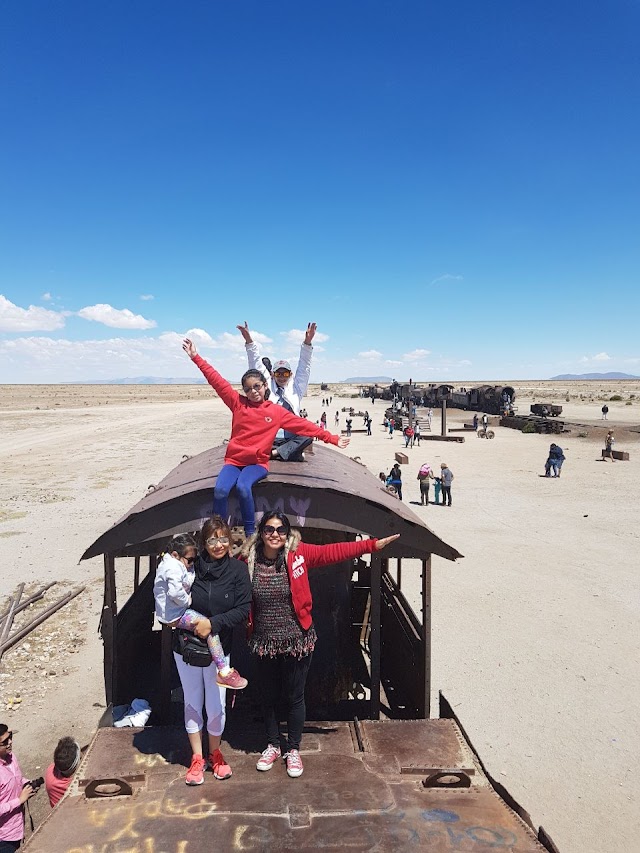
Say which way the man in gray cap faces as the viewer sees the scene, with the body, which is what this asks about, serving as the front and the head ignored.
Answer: toward the camera

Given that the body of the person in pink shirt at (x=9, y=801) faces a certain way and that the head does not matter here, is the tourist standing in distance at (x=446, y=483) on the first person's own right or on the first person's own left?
on the first person's own left

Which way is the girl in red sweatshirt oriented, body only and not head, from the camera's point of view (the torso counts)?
toward the camera

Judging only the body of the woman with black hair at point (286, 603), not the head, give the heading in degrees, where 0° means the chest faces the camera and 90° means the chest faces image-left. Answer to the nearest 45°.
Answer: approximately 0°

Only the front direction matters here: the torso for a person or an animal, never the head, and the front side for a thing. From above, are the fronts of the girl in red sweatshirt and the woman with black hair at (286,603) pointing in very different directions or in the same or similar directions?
same or similar directions

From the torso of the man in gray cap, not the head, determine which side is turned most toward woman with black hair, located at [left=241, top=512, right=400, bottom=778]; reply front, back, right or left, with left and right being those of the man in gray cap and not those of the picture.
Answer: front

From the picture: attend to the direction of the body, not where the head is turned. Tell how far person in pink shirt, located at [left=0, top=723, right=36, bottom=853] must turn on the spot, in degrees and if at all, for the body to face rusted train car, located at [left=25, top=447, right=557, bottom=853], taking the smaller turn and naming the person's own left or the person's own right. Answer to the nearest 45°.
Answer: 0° — they already face it

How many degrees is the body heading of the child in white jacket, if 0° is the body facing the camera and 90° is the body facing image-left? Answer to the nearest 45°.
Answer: approximately 270°

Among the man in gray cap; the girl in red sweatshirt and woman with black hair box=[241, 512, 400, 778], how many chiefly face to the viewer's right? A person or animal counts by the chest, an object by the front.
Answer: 0
